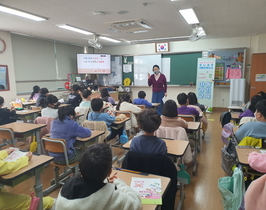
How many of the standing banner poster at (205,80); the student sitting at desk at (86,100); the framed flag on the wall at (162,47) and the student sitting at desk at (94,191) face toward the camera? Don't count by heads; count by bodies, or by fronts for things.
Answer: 2

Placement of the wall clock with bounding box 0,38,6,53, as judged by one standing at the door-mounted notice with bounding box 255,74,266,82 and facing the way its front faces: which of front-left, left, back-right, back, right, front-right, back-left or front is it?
front-right

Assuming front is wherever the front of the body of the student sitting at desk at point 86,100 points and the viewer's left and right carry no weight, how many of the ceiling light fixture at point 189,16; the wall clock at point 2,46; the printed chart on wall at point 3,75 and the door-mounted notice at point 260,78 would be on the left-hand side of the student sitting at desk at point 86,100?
2

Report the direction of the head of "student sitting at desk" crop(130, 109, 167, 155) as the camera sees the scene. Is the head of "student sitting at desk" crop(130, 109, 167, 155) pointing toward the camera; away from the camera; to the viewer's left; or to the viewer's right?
away from the camera

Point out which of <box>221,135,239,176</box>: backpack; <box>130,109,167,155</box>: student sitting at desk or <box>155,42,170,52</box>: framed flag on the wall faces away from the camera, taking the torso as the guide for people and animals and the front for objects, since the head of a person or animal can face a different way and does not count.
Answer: the student sitting at desk

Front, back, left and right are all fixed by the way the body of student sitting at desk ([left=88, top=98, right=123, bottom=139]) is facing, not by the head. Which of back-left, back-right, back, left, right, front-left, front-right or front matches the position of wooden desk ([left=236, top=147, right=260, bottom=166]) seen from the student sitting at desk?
right

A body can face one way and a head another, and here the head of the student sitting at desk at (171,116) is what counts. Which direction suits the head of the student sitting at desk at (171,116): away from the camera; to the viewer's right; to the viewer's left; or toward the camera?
away from the camera

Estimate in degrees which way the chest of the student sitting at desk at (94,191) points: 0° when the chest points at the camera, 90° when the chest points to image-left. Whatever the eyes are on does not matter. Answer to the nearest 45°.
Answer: approximately 225°

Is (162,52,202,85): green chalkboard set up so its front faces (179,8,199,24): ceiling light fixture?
yes

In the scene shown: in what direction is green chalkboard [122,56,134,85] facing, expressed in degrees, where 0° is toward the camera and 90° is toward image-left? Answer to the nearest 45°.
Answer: approximately 0°

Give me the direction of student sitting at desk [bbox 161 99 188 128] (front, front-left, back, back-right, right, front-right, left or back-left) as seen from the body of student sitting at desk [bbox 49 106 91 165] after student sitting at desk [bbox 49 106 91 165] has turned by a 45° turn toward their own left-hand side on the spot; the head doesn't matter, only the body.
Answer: right

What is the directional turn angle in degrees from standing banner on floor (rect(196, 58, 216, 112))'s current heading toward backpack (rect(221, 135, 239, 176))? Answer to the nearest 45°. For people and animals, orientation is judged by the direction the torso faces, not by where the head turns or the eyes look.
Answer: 0° — it already faces it
